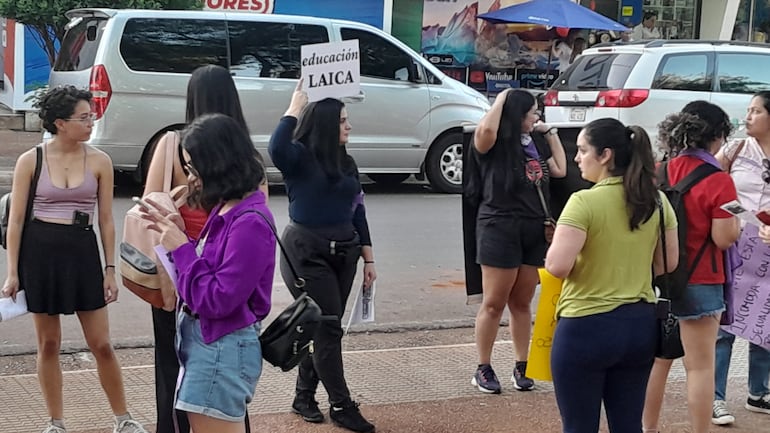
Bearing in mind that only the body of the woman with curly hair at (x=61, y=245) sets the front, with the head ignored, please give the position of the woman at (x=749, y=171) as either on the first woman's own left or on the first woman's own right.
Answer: on the first woman's own left

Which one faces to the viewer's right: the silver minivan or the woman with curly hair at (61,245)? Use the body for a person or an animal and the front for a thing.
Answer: the silver minivan

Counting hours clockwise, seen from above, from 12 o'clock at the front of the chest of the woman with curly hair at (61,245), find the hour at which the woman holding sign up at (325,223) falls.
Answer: The woman holding sign up is roughly at 9 o'clock from the woman with curly hair.

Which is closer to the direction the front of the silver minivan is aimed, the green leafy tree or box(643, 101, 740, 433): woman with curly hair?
the woman with curly hair

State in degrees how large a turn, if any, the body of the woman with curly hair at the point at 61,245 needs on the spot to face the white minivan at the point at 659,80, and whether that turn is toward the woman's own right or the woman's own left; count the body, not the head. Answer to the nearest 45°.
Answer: approximately 135° to the woman's own left

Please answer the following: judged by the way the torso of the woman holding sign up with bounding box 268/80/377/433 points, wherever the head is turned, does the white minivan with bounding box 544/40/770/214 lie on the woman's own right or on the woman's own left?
on the woman's own left

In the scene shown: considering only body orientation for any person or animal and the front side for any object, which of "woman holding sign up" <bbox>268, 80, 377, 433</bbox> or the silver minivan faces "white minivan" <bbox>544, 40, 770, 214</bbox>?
the silver minivan

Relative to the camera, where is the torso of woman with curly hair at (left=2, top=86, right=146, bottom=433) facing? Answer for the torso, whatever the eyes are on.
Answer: toward the camera

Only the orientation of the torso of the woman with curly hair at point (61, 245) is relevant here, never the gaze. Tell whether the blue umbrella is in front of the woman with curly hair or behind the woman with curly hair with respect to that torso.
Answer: behind

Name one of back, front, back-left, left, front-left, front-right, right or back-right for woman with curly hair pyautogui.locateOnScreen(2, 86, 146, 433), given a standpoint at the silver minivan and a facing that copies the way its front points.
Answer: right

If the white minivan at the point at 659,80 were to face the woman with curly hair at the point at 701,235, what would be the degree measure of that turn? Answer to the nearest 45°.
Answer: approximately 135° to its right

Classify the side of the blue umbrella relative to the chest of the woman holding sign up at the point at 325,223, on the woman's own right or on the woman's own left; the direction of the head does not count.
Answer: on the woman's own left

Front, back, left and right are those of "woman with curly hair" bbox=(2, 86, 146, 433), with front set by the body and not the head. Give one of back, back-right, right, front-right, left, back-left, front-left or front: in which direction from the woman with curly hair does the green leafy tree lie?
back

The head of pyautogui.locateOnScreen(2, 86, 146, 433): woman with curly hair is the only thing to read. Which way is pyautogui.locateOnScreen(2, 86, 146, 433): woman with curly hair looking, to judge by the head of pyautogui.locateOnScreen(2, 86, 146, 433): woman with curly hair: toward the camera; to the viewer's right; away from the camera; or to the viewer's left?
to the viewer's right

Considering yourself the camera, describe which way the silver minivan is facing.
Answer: facing to the right of the viewer

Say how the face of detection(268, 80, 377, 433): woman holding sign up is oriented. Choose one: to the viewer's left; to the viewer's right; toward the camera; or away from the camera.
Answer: to the viewer's right

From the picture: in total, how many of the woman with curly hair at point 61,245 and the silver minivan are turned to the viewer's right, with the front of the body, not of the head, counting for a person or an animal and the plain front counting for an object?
1
